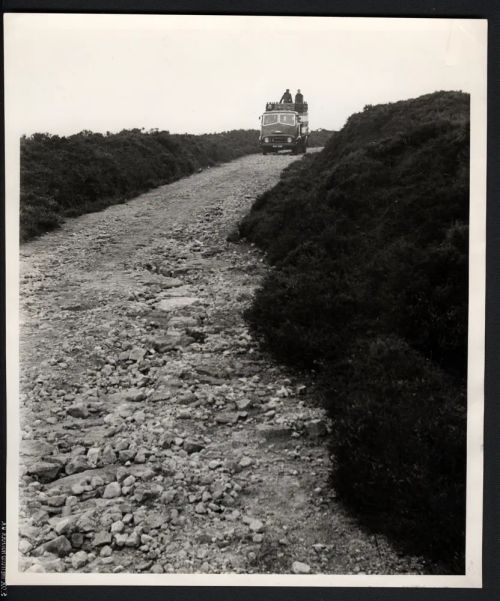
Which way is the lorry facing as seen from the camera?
toward the camera
